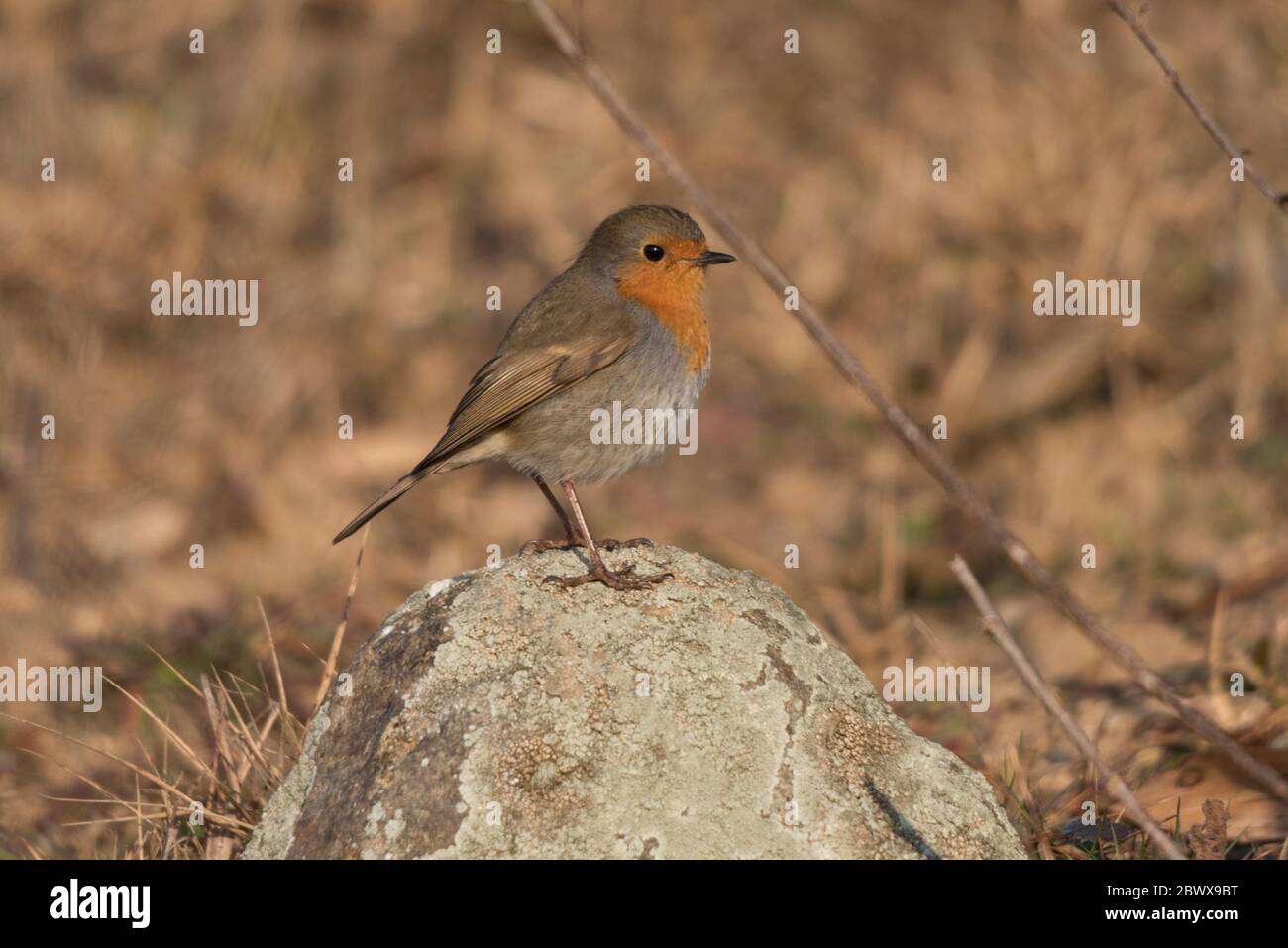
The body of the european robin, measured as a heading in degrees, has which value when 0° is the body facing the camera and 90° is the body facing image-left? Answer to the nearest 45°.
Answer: approximately 270°
